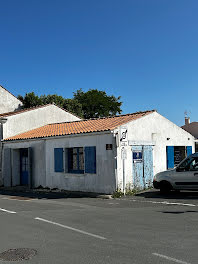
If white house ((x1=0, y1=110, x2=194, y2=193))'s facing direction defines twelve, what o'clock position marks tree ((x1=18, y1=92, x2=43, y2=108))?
The tree is roughly at 4 o'clock from the white house.

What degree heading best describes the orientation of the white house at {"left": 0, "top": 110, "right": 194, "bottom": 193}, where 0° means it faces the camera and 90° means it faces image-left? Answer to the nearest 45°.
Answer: approximately 45°

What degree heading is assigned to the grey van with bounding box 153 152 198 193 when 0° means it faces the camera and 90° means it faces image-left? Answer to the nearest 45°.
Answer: approximately 90°

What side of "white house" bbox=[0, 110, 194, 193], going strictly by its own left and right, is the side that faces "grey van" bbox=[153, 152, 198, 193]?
left

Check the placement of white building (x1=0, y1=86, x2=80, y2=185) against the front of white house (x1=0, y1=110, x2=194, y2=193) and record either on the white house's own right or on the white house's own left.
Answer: on the white house's own right
